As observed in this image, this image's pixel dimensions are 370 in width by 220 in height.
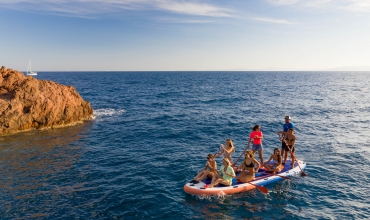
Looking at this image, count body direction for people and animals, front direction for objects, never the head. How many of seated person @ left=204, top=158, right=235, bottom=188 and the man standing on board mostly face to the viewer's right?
0

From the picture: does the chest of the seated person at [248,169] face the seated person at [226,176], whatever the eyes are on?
yes

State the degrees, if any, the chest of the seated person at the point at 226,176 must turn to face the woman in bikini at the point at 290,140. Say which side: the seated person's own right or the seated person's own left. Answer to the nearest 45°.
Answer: approximately 180°

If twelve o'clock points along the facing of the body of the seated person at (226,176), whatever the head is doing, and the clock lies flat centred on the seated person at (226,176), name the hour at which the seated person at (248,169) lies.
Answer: the seated person at (248,169) is roughly at 6 o'clock from the seated person at (226,176).

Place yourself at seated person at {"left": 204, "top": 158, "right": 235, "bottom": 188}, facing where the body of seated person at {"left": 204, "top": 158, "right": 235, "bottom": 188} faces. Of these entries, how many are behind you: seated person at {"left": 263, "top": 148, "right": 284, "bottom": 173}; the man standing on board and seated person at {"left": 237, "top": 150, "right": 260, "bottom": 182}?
3

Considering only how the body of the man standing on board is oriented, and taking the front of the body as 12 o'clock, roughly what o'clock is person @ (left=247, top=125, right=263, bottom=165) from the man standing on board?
The person is roughly at 12 o'clock from the man standing on board.

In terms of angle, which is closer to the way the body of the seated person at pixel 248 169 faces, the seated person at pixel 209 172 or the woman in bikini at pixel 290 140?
the seated person

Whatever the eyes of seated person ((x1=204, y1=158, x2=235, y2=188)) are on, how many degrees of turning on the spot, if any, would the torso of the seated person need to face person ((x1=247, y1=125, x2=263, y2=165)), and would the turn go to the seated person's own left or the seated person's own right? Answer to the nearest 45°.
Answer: approximately 180°

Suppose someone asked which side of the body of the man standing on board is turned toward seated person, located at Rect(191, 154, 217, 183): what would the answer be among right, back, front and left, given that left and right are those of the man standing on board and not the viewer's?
front
